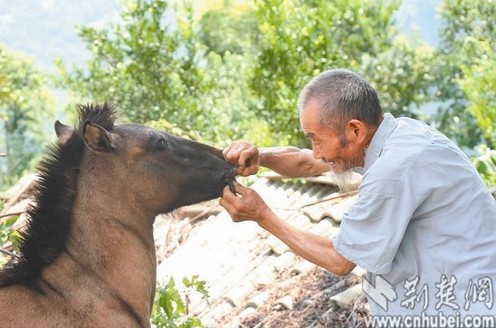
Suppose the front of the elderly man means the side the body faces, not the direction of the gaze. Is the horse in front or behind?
in front

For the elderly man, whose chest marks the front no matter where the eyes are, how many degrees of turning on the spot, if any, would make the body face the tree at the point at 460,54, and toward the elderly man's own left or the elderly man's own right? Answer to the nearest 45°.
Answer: approximately 90° to the elderly man's own right

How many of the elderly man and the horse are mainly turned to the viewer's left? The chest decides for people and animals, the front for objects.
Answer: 1

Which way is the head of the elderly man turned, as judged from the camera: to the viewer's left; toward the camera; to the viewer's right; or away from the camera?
to the viewer's left

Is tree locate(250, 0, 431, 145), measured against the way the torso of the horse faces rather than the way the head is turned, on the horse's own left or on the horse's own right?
on the horse's own left

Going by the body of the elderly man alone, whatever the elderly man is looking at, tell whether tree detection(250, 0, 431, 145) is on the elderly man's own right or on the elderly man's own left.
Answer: on the elderly man's own right

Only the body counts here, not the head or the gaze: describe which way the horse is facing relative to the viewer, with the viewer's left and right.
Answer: facing to the right of the viewer

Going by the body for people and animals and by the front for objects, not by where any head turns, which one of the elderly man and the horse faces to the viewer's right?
the horse

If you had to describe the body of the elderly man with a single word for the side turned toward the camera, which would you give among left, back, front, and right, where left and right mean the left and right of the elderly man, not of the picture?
left
